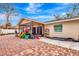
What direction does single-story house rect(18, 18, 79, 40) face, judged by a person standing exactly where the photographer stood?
facing the viewer and to the left of the viewer
